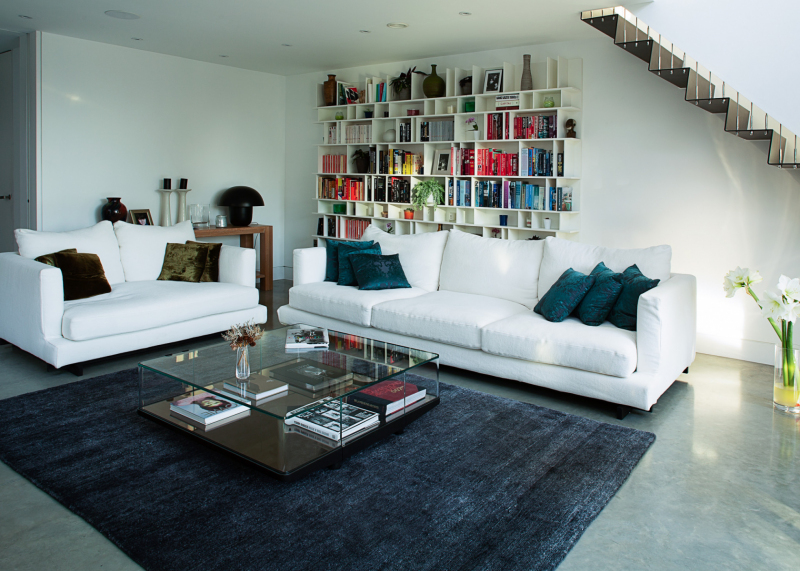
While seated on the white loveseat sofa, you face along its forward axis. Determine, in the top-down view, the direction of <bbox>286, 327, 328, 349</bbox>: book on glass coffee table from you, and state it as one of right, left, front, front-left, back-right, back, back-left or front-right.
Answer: front

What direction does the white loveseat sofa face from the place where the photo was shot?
facing the viewer and to the right of the viewer

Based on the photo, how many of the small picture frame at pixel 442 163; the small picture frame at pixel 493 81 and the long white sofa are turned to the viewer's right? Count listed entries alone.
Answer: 0

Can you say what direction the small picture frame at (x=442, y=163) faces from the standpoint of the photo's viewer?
facing the viewer and to the left of the viewer

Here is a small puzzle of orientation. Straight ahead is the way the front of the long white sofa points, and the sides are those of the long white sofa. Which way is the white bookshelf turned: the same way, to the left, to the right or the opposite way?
the same way

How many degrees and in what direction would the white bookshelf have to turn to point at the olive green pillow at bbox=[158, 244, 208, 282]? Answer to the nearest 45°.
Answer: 0° — it already faces it

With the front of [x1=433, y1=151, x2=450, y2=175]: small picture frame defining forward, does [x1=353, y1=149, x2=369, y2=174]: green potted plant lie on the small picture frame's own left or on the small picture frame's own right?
on the small picture frame's own right

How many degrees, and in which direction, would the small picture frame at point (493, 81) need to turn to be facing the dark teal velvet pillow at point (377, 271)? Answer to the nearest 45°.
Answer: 0° — it already faces it

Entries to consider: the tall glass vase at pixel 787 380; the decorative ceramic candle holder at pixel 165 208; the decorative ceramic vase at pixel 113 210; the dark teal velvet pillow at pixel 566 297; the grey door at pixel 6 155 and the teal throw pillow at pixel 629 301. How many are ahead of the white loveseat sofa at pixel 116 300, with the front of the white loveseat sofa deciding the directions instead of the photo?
3

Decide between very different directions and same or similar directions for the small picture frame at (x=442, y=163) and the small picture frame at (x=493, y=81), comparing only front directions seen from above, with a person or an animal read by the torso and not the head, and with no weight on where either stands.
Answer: same or similar directions

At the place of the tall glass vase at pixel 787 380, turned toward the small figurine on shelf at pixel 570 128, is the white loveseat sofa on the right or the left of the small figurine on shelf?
left

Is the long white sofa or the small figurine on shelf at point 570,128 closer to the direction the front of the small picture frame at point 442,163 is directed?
the long white sofa

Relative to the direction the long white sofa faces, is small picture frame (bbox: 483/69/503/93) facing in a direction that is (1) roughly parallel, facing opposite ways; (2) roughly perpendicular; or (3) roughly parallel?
roughly parallel

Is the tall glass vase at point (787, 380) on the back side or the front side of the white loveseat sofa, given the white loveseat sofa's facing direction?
on the front side
